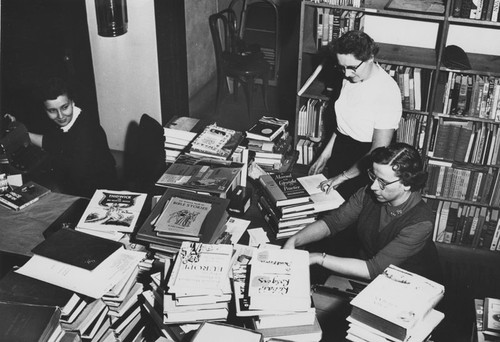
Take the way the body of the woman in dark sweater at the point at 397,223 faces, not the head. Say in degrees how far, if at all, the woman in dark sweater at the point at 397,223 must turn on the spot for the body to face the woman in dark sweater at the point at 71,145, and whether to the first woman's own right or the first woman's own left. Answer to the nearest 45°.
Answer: approximately 45° to the first woman's own right

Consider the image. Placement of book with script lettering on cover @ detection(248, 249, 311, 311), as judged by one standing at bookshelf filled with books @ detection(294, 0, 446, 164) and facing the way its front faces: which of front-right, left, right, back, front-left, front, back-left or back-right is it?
front

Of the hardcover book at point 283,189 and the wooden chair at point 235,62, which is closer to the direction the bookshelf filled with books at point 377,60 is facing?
the hardcover book

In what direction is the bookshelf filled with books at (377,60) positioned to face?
toward the camera

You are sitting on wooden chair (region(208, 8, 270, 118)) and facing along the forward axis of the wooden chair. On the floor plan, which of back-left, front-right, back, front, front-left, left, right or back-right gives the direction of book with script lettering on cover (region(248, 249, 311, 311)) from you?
front-right

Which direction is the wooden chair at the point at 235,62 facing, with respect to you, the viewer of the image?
facing the viewer and to the right of the viewer

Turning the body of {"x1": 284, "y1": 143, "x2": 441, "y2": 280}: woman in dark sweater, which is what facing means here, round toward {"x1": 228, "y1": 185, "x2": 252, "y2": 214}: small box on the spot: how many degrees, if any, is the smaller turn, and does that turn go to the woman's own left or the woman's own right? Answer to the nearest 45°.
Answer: approximately 45° to the woman's own right

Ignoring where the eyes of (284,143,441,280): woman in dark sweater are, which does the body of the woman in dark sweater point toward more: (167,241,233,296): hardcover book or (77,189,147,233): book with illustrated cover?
the hardcover book

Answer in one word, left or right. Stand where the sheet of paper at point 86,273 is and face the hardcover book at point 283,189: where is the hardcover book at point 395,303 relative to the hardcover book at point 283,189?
right

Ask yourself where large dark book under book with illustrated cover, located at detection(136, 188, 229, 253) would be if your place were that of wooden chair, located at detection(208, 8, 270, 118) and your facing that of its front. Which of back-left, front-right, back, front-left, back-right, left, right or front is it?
front-right

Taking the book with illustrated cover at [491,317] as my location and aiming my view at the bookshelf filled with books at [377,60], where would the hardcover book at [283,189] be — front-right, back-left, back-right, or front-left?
front-left

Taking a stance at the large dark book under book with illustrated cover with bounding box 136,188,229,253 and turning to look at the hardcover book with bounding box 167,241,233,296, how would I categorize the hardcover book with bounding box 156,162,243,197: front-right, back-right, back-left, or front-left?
back-left

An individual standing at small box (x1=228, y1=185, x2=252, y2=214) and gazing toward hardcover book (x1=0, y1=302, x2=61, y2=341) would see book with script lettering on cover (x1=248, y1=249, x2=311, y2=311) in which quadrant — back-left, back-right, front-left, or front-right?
front-left

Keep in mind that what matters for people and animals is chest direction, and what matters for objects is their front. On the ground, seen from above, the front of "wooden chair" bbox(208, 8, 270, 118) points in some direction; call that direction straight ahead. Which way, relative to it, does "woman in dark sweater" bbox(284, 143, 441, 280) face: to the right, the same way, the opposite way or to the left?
to the right

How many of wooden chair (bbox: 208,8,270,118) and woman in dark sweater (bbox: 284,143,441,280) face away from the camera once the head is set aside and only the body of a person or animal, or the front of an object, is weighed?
0

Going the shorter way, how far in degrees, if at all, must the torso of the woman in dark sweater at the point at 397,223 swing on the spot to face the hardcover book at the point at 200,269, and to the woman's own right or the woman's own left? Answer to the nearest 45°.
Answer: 0° — they already face it

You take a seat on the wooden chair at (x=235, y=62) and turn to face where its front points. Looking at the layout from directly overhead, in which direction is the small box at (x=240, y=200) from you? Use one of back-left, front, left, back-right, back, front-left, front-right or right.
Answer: front-right

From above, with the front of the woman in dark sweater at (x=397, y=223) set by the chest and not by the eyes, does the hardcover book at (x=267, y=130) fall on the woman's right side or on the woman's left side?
on the woman's right side

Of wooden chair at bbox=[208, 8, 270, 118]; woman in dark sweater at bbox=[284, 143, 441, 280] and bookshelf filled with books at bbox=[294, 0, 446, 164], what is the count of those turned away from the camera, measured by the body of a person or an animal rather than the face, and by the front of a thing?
0

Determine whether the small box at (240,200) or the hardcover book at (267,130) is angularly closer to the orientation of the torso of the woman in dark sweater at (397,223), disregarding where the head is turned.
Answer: the small box

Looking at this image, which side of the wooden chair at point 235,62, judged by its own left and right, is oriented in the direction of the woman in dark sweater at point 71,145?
right
